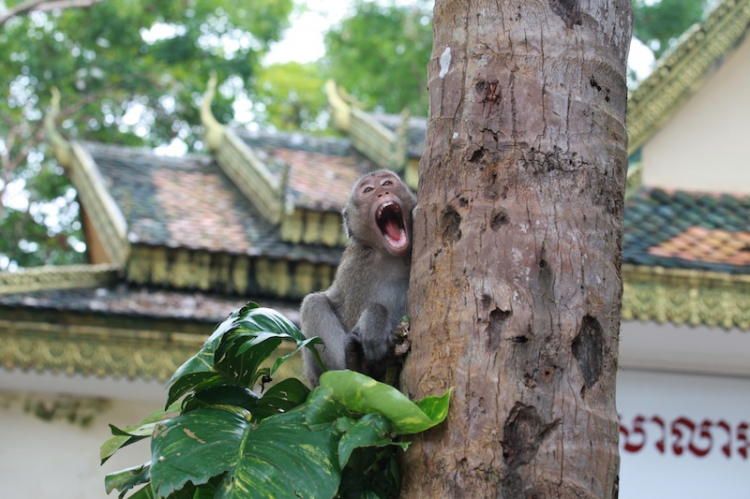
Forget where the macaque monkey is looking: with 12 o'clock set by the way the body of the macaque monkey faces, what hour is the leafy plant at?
The leafy plant is roughly at 2 o'clock from the macaque monkey.

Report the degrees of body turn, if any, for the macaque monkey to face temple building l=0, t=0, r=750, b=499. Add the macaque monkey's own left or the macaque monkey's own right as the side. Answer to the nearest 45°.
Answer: approximately 135° to the macaque monkey's own left

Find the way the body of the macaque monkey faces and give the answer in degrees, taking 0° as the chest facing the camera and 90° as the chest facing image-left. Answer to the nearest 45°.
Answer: approximately 315°

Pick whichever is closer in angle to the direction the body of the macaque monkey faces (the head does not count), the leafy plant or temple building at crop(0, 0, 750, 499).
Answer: the leafy plant
